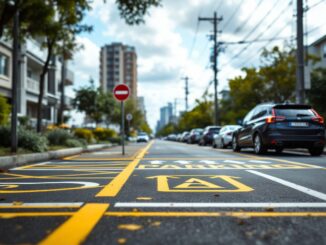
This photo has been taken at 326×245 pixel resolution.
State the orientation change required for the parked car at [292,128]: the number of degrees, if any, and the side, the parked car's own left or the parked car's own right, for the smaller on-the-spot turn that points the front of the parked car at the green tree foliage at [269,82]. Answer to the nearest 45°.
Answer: approximately 45° to the parked car's own right

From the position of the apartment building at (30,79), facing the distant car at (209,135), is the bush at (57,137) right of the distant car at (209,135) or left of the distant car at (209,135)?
right

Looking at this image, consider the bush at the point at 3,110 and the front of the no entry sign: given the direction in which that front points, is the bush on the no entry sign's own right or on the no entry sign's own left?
on the no entry sign's own right

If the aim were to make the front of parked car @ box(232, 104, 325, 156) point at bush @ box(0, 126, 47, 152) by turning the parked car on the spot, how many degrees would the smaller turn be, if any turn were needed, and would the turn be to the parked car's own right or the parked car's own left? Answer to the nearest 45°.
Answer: approximately 45° to the parked car's own left

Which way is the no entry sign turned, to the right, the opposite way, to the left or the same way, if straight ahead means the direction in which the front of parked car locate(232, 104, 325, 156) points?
the opposite way

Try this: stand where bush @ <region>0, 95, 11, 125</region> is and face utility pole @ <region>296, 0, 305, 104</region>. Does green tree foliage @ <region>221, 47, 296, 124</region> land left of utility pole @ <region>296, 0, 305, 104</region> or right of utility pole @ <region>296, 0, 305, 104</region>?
left

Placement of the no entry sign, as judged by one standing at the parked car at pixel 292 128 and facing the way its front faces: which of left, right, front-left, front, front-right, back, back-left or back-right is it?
front-left

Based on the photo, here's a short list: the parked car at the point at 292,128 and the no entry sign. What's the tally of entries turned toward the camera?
1

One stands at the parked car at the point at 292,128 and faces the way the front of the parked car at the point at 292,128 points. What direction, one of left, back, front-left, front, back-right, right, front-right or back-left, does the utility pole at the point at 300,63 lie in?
front-right

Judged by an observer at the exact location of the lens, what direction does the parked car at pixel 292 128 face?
facing away from the viewer and to the left of the viewer
